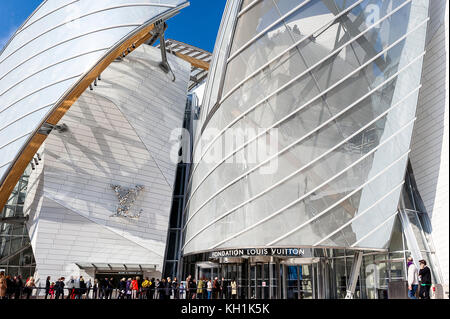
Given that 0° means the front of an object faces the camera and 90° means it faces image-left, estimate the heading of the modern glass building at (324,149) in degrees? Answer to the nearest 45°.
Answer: approximately 0°

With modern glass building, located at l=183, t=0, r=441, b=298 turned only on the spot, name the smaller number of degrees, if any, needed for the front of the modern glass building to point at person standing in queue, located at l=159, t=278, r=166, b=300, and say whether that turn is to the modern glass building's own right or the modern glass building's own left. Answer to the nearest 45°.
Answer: approximately 90° to the modern glass building's own right

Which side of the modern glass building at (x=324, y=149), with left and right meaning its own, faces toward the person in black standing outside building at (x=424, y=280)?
front
